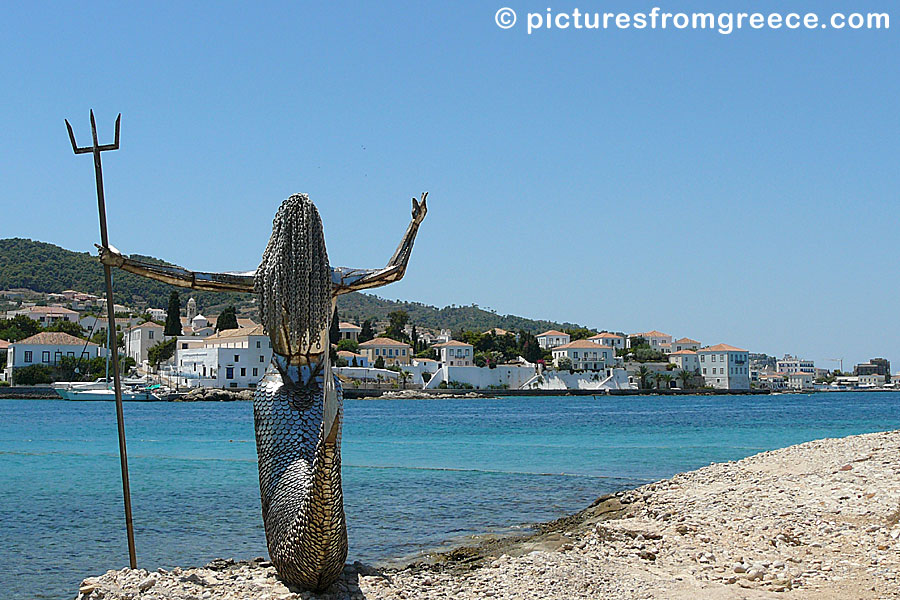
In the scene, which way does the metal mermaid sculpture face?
away from the camera
